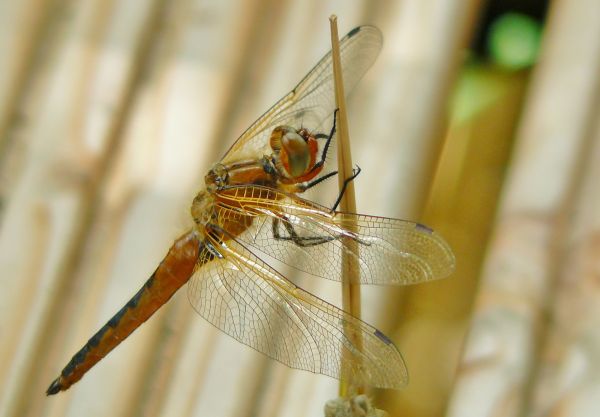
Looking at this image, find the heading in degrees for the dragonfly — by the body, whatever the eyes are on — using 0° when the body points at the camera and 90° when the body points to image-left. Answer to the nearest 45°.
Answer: approximately 270°

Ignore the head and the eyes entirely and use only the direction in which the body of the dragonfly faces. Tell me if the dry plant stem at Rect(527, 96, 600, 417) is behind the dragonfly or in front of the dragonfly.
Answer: in front
